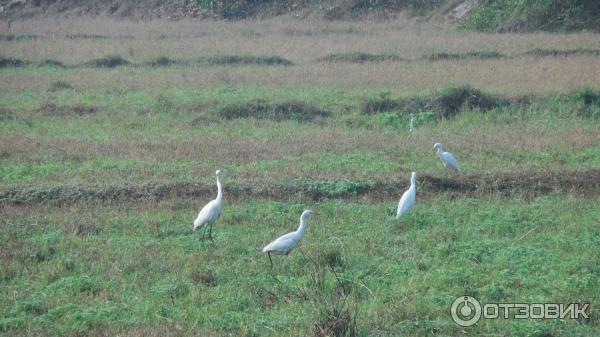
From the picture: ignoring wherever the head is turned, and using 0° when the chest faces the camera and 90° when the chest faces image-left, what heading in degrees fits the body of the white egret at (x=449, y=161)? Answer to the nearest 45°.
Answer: approximately 90°

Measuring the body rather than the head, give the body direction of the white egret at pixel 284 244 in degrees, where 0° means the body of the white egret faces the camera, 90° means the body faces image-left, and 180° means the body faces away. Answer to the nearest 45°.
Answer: approximately 270°

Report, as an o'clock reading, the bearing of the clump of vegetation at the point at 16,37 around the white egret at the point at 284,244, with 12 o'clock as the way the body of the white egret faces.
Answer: The clump of vegetation is roughly at 8 o'clock from the white egret.

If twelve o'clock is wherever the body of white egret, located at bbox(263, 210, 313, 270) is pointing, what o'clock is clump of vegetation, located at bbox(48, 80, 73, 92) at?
The clump of vegetation is roughly at 8 o'clock from the white egret.

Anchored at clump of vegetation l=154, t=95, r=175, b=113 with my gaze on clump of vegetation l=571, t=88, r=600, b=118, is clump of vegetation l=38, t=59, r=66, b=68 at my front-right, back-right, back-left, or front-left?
back-left

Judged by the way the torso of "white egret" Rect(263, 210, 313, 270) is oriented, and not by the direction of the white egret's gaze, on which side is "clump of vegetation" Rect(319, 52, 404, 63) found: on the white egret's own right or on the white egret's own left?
on the white egret's own left

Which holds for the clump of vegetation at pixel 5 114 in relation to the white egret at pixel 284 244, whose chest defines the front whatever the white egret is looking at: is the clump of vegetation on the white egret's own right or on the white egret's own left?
on the white egret's own left

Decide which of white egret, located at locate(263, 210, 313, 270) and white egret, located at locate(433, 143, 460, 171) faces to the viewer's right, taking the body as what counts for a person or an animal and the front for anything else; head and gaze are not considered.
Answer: white egret, located at locate(263, 210, 313, 270)

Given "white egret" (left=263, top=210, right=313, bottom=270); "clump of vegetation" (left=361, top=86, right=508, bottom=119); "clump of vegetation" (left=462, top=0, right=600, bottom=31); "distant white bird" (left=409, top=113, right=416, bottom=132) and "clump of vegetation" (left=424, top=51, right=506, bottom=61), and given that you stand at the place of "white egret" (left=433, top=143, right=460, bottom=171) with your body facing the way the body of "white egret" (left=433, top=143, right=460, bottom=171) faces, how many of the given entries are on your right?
4

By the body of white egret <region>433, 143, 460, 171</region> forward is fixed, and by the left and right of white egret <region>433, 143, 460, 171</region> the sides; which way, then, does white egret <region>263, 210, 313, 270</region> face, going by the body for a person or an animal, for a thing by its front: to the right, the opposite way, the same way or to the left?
the opposite way

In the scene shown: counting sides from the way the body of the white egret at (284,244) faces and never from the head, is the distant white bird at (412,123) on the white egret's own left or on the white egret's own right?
on the white egret's own left

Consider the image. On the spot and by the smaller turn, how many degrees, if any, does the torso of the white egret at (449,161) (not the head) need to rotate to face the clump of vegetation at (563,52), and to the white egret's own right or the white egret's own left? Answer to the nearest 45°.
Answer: approximately 90° to the white egret's own right

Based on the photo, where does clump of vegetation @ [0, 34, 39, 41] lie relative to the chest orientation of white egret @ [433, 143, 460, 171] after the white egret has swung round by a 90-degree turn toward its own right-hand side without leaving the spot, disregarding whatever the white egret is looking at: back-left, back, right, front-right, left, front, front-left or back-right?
front-left
